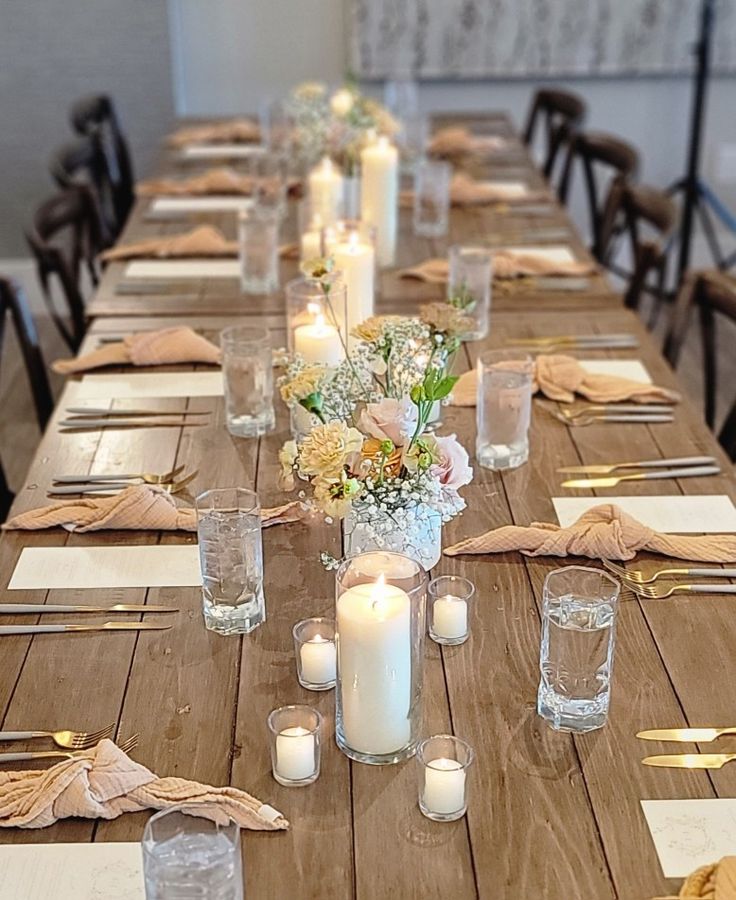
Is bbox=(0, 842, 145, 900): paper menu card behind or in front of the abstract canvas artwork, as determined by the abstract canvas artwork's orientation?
in front

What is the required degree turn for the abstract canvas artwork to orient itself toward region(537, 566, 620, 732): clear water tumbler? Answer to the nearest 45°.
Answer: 0° — it already faces it

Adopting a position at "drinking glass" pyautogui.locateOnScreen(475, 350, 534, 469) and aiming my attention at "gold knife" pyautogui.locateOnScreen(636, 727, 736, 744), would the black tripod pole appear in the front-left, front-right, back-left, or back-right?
back-left

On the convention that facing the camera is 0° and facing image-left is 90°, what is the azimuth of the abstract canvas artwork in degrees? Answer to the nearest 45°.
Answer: approximately 0°

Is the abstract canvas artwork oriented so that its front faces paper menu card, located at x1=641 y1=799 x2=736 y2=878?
yes

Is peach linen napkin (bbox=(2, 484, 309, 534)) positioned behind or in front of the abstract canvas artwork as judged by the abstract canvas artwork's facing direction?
in front

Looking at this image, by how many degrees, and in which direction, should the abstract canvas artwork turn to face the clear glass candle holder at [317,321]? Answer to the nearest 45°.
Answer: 0° — it already faces it

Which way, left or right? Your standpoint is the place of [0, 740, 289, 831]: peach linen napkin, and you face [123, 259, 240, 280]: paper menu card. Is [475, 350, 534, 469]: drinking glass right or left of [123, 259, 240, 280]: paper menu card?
right
